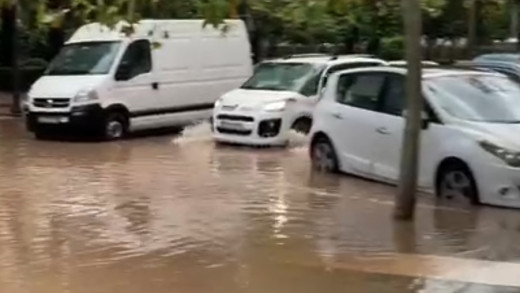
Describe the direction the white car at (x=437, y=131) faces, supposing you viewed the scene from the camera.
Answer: facing the viewer and to the right of the viewer

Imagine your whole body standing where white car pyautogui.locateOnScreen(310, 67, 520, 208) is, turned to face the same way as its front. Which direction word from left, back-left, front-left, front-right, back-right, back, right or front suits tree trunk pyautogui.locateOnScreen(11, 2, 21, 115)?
back

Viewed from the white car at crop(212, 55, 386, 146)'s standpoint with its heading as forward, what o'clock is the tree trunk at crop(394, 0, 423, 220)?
The tree trunk is roughly at 10 o'clock from the white car.

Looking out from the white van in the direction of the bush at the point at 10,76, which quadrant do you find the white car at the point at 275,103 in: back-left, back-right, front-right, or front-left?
back-right

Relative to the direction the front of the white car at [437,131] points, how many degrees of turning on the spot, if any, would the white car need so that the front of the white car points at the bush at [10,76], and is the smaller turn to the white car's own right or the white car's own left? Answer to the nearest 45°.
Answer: approximately 180°

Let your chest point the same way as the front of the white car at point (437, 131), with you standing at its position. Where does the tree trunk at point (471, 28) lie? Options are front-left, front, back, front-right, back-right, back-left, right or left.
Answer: back-left

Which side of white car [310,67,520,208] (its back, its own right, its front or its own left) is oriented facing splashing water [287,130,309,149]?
back

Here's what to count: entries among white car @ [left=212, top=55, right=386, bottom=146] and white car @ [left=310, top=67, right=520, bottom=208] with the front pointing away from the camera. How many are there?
0

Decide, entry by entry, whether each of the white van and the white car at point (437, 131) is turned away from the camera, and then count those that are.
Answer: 0

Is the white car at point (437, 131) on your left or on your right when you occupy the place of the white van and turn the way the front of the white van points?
on your left
